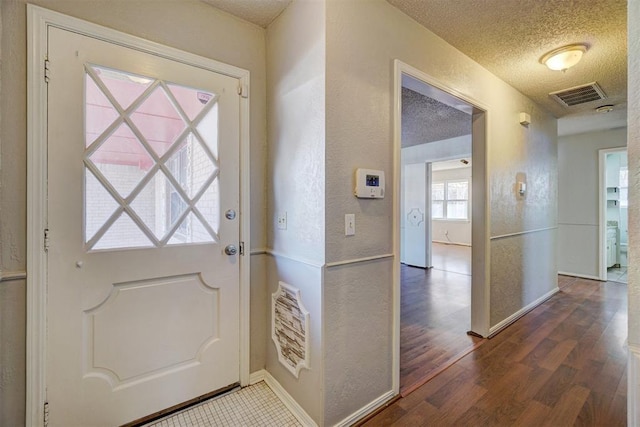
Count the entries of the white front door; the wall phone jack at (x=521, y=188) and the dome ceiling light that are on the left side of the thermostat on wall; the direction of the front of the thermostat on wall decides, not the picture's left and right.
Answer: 2

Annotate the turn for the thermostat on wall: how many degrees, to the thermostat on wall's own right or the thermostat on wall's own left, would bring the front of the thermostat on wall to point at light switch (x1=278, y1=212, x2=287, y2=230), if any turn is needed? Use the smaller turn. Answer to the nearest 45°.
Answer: approximately 135° to the thermostat on wall's own right
